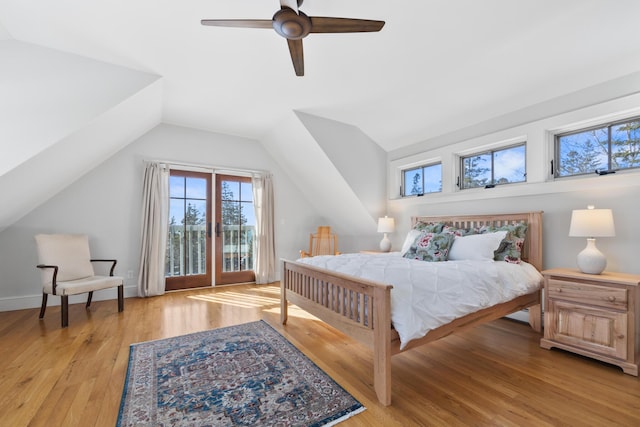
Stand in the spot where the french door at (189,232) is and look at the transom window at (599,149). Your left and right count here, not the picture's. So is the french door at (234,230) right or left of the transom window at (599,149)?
left

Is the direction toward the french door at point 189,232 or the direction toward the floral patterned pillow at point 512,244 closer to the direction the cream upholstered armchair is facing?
the floral patterned pillow

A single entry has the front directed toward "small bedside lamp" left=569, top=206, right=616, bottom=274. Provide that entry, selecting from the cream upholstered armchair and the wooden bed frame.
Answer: the cream upholstered armchair

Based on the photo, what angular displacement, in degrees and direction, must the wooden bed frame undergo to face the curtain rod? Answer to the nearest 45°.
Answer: approximately 90° to its right

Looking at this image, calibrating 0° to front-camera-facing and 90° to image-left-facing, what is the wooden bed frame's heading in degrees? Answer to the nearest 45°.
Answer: approximately 45°

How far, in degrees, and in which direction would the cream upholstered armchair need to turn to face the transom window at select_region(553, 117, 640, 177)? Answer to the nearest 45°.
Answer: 0° — it already faces it

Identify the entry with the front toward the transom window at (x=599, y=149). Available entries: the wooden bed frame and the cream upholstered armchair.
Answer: the cream upholstered armchair

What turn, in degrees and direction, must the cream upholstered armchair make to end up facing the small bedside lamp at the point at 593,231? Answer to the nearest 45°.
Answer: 0° — it already faces it

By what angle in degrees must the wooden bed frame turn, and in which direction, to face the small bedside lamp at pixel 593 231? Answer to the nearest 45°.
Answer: approximately 135° to its left
